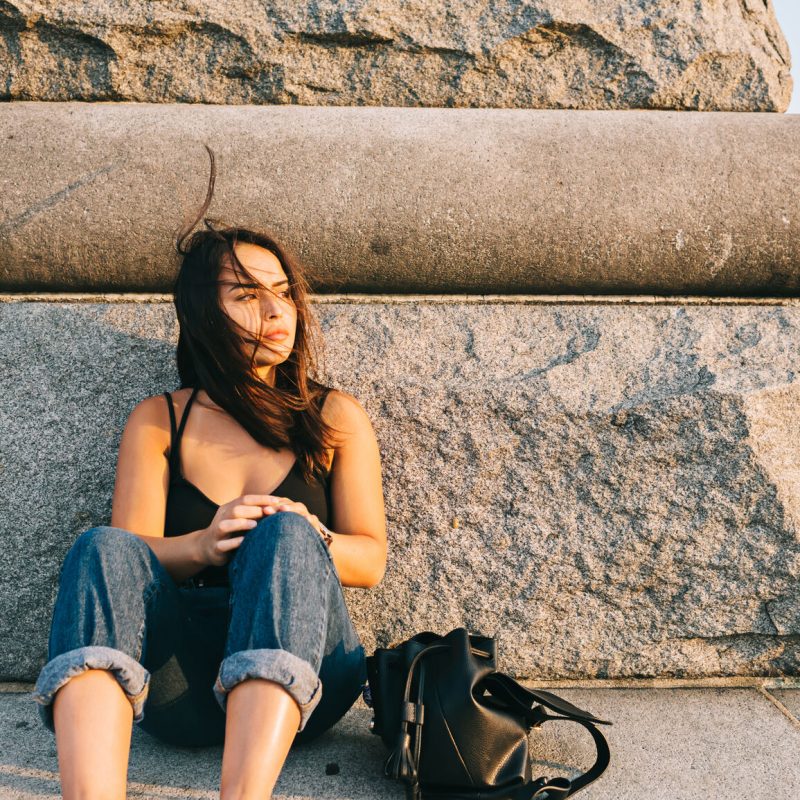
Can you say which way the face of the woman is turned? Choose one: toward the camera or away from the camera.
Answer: toward the camera

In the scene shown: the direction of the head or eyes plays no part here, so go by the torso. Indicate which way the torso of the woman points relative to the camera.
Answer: toward the camera
